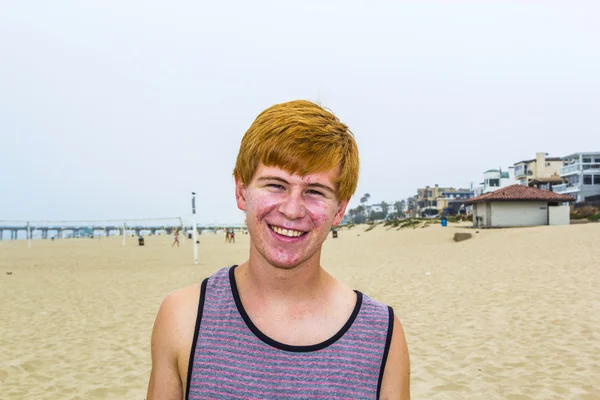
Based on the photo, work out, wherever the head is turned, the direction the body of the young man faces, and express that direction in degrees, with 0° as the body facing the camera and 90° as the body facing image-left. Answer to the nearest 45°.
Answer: approximately 0°

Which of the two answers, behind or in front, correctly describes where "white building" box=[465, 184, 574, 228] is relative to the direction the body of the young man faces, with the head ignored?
behind
